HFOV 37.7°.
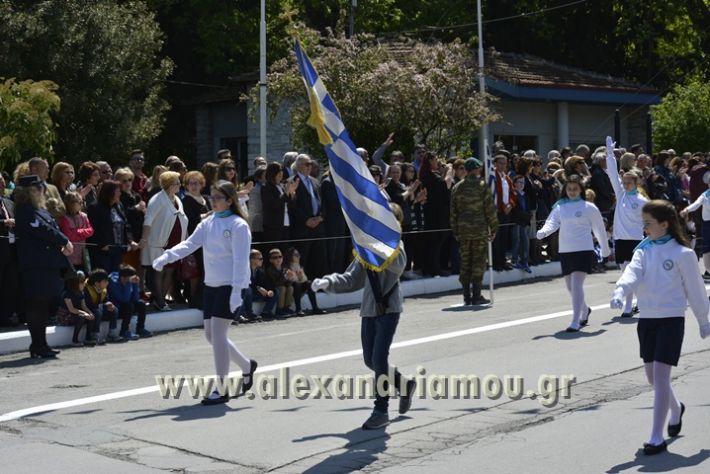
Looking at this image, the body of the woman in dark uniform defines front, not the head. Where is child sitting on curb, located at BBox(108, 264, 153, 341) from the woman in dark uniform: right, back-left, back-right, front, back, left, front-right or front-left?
front-left

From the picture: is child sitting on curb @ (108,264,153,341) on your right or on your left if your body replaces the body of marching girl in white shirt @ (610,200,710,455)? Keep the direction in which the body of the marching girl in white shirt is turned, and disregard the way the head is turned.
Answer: on your right

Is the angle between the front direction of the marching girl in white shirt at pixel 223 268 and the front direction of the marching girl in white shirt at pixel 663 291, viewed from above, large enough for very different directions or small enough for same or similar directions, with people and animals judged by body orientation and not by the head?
same or similar directions

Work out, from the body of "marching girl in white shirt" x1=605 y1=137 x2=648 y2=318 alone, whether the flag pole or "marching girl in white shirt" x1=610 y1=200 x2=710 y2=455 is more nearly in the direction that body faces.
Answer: the marching girl in white shirt

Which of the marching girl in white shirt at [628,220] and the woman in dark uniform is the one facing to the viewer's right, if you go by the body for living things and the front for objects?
the woman in dark uniform

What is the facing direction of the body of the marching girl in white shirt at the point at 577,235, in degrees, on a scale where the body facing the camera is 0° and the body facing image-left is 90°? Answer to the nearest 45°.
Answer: approximately 45°

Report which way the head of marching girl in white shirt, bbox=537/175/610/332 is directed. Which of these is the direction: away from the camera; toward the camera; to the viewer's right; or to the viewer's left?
toward the camera

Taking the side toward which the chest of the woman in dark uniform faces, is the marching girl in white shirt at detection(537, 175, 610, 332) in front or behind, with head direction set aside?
in front

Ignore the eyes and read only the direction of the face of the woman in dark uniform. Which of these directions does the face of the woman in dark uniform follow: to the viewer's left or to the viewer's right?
to the viewer's right

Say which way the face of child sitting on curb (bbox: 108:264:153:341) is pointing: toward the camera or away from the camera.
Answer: toward the camera

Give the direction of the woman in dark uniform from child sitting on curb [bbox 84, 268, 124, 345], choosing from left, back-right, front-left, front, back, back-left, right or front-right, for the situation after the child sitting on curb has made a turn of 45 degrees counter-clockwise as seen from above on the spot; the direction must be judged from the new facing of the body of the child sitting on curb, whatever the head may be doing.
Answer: back-right

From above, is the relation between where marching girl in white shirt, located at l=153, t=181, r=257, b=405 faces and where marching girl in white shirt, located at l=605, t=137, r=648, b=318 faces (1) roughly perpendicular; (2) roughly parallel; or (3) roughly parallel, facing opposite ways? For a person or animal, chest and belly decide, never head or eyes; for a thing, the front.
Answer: roughly parallel

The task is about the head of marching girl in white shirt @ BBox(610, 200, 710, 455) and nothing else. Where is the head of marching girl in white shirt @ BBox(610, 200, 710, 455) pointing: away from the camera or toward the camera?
toward the camera

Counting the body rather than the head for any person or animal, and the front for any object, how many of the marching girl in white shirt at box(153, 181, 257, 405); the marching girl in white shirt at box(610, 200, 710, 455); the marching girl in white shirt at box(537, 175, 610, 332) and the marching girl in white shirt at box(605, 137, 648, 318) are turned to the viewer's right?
0

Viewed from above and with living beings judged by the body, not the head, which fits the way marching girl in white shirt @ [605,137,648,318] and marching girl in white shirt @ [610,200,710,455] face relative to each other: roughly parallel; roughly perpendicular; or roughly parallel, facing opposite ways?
roughly parallel

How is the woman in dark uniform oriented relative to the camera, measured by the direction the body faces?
to the viewer's right

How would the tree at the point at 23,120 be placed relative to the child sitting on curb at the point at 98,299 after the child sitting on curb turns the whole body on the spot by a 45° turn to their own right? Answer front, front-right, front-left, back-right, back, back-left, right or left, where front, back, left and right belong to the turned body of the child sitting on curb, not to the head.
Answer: back
